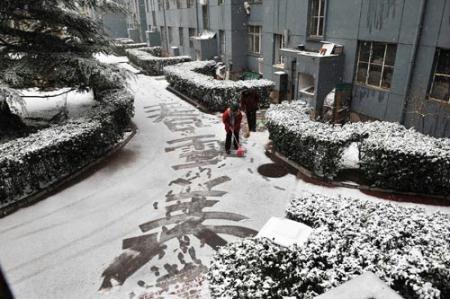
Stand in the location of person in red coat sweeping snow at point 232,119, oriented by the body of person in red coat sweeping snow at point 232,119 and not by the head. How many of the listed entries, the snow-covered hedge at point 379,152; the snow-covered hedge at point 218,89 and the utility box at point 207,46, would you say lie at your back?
2

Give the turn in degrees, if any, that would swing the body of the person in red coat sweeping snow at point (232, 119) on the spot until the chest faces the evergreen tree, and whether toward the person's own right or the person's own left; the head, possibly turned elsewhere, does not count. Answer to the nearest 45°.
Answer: approximately 90° to the person's own right

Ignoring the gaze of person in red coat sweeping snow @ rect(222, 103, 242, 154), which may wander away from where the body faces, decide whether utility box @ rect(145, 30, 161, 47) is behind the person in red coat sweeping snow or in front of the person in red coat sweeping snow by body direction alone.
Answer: behind

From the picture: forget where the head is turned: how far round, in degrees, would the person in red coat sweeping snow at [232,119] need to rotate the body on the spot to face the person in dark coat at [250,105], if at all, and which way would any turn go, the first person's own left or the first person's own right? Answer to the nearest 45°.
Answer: approximately 180°

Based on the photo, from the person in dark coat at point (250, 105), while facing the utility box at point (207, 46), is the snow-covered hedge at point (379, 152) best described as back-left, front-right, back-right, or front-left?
back-right

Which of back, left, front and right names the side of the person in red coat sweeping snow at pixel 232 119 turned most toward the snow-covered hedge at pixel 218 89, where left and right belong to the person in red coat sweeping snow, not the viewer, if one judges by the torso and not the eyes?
back

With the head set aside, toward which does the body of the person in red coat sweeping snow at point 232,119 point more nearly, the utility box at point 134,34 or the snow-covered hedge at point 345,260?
the snow-covered hedge

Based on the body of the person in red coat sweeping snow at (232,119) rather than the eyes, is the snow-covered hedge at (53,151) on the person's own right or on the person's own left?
on the person's own right

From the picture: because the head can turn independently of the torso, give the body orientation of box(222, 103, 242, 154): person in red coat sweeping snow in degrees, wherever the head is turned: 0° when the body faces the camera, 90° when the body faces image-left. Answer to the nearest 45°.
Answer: approximately 0°

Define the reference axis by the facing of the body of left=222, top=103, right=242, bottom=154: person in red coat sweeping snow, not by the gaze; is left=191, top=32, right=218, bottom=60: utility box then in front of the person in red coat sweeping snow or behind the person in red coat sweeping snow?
behind

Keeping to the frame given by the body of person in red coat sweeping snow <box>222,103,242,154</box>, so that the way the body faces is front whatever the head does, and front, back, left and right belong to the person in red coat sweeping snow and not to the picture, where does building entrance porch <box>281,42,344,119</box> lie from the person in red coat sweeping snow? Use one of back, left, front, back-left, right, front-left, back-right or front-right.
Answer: back-left

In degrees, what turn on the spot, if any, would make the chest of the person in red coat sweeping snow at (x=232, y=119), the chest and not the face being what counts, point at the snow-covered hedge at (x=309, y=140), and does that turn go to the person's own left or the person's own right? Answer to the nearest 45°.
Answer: approximately 45° to the person's own left

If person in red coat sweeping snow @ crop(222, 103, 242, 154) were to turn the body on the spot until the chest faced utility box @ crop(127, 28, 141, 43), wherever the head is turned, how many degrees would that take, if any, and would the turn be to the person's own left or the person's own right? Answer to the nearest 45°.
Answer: approximately 180°
